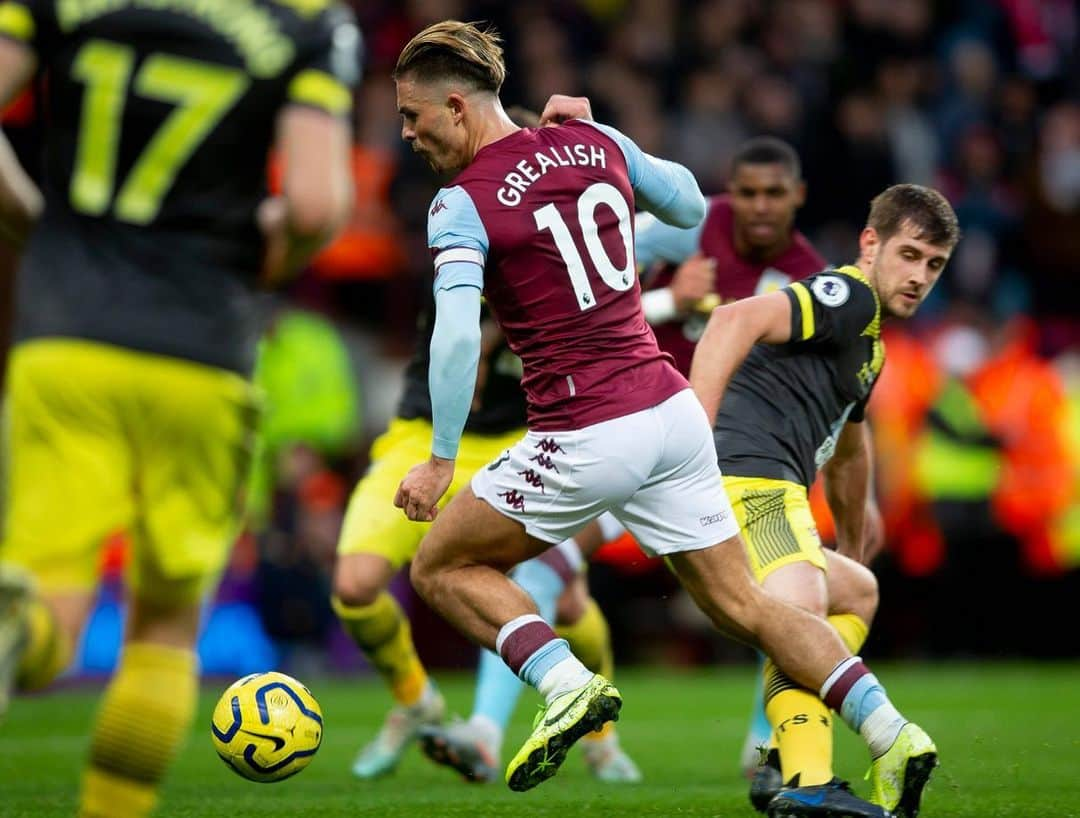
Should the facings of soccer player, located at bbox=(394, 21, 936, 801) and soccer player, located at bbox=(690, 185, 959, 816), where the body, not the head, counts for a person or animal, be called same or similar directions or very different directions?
very different directions

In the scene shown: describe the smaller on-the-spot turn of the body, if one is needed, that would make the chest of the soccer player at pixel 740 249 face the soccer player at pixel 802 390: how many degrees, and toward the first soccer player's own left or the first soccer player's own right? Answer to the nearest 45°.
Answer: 0° — they already face them

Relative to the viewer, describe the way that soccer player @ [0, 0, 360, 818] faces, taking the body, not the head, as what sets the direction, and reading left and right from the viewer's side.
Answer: facing away from the viewer

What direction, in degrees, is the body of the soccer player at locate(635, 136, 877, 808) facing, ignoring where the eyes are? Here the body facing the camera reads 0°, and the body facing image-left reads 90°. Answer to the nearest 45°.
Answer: approximately 0°

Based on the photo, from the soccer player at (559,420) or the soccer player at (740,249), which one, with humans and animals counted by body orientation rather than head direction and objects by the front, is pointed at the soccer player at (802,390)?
the soccer player at (740,249)

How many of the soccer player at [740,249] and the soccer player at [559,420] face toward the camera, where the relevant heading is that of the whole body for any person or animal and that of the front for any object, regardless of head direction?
1

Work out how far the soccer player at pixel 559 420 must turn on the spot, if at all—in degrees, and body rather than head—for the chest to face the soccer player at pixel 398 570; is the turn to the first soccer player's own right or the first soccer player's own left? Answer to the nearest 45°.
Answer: approximately 45° to the first soccer player's own right

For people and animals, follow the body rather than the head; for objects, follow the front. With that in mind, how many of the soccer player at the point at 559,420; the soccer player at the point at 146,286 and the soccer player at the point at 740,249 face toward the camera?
1

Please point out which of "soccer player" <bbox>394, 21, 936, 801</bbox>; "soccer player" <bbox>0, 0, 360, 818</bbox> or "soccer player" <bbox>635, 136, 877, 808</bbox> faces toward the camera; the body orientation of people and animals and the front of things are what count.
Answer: "soccer player" <bbox>635, 136, 877, 808</bbox>

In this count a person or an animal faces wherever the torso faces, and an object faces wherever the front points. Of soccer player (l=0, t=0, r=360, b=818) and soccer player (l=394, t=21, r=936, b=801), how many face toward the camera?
0
